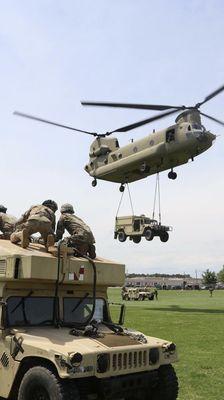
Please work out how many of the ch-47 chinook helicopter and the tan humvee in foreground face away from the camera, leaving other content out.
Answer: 0

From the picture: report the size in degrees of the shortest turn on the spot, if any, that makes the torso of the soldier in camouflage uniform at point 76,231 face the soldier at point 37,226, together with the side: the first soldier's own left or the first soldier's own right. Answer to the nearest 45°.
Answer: approximately 90° to the first soldier's own left

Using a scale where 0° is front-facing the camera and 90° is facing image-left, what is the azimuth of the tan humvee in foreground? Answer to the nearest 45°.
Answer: approximately 315°

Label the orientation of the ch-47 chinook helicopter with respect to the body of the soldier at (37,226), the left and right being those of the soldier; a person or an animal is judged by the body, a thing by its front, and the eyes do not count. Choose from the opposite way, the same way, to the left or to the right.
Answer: to the right

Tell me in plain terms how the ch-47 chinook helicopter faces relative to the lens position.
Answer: facing the viewer and to the right of the viewer

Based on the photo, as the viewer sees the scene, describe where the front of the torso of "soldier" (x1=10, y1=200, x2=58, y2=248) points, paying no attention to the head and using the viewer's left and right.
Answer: facing away from the viewer and to the right of the viewer

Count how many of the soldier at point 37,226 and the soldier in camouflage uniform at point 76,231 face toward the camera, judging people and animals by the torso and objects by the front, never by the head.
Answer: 0
